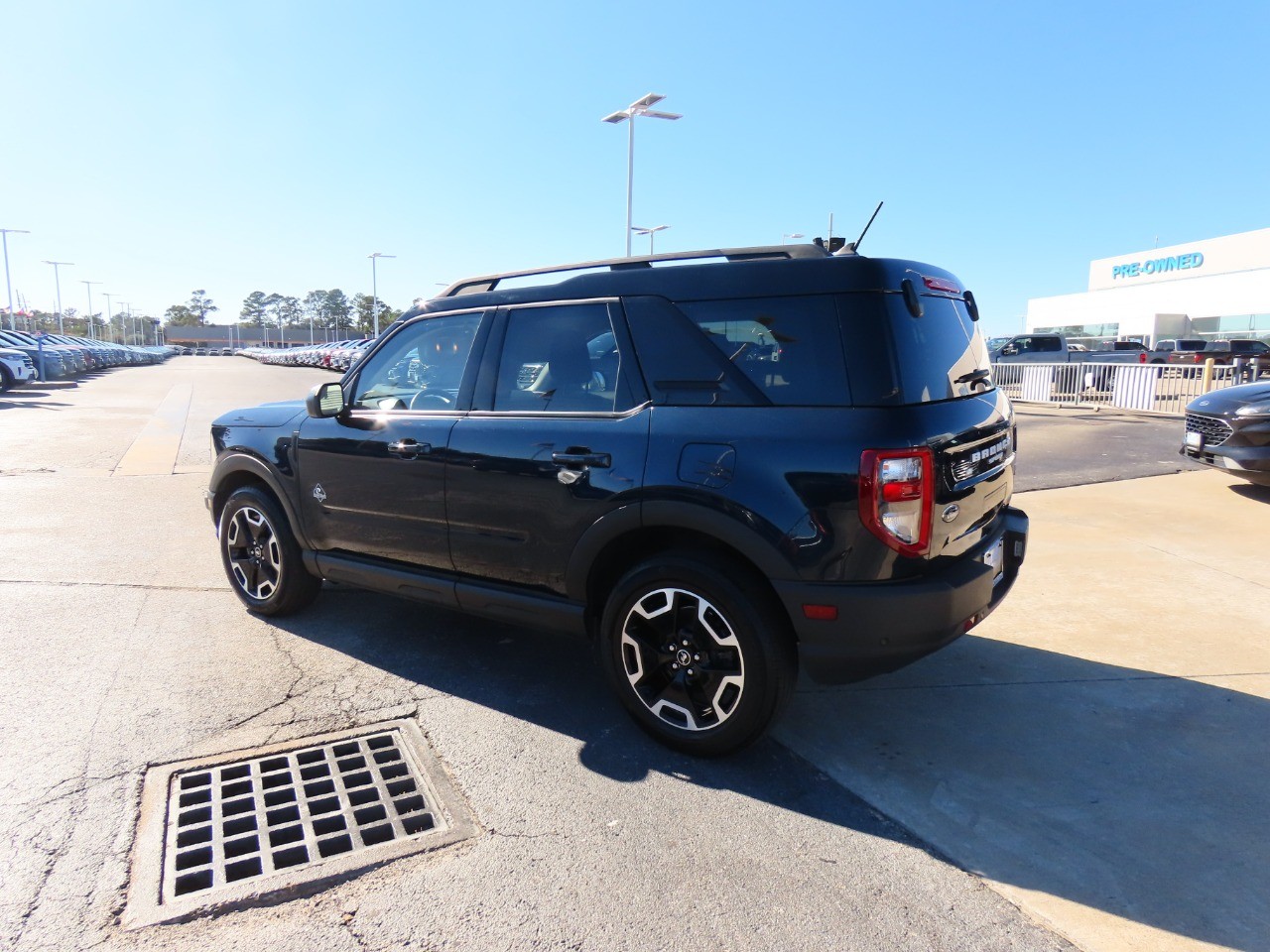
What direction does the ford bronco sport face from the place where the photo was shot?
facing away from the viewer and to the left of the viewer

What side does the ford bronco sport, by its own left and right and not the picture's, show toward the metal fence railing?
right
